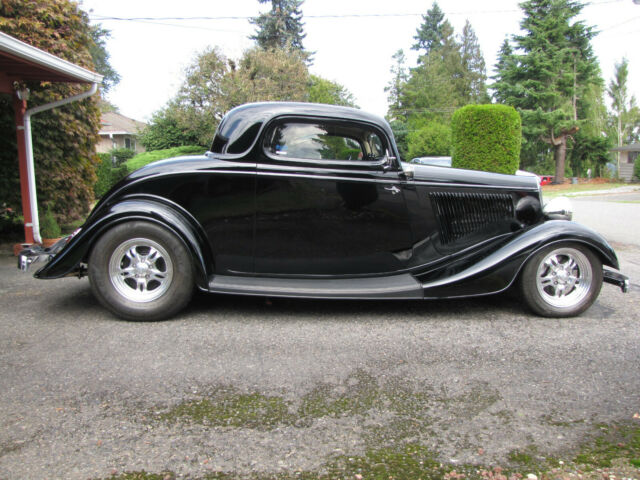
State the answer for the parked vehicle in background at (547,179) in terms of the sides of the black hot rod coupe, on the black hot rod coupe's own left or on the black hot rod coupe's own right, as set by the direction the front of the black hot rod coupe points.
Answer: on the black hot rod coupe's own left

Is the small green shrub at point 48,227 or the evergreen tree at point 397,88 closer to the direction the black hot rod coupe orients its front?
the evergreen tree

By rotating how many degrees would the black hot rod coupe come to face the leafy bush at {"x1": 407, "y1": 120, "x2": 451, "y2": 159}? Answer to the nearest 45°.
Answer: approximately 90° to its left

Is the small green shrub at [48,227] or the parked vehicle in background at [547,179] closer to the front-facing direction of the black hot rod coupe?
the parked vehicle in background

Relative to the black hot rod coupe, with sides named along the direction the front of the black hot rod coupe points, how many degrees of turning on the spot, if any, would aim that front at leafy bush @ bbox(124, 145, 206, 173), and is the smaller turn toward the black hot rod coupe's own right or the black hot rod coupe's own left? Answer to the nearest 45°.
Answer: approximately 90° to the black hot rod coupe's own left

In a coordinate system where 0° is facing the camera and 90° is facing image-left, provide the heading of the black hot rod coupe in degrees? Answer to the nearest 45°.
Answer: approximately 270°

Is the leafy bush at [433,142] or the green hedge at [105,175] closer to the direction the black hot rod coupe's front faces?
the leafy bush

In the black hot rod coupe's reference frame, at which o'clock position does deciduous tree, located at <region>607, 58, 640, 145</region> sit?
The deciduous tree is roughly at 10 o'clock from the black hot rod coupe.

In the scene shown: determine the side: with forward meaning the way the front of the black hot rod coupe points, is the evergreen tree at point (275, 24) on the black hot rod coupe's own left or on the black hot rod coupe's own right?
on the black hot rod coupe's own left
